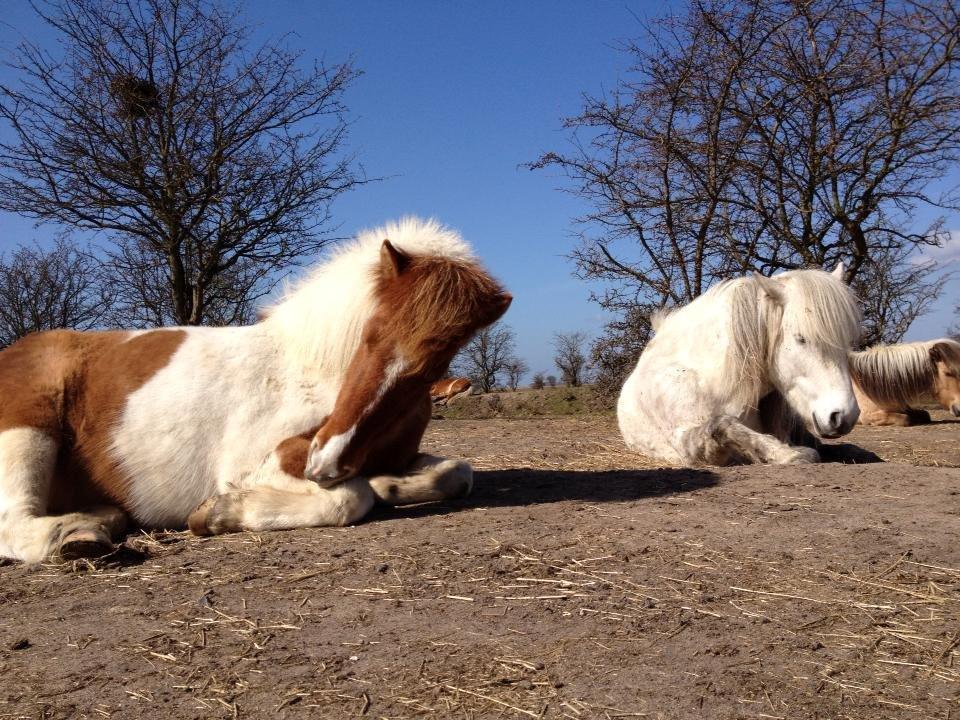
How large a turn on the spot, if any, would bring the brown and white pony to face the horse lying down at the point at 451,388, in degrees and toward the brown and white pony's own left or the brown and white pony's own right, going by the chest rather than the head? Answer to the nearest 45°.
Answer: approximately 45° to the brown and white pony's own left

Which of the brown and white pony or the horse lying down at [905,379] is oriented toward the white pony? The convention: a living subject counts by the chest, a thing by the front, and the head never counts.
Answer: the brown and white pony

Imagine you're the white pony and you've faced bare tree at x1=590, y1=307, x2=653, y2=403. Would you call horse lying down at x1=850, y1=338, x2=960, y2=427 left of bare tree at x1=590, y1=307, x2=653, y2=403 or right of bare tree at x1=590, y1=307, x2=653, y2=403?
right

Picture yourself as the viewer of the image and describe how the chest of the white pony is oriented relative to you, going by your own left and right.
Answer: facing the viewer and to the right of the viewer

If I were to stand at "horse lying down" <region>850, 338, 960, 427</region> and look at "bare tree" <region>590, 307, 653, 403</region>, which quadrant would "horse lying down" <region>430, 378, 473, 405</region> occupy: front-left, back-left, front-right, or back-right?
front-left

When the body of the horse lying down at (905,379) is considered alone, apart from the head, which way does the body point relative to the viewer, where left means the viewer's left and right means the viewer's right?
facing to the right of the viewer

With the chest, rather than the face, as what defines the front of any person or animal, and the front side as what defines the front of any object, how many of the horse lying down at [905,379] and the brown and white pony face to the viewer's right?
2

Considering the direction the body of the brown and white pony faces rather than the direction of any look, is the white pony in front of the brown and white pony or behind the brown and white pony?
in front

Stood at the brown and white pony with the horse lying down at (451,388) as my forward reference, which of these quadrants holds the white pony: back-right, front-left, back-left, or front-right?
front-right

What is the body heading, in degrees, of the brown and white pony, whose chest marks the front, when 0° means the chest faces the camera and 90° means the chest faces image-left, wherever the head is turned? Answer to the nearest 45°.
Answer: approximately 270°

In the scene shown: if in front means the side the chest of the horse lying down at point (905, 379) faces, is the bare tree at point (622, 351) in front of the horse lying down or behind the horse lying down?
behind

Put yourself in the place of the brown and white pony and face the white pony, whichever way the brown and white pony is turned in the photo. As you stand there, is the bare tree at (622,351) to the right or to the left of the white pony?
left
